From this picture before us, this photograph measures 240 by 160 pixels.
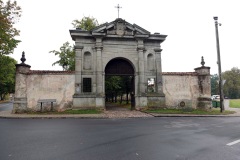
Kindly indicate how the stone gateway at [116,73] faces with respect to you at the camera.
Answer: facing the viewer

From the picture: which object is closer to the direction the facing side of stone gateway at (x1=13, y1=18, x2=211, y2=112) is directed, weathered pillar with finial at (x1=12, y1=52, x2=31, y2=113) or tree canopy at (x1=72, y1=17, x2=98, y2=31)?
the weathered pillar with finial

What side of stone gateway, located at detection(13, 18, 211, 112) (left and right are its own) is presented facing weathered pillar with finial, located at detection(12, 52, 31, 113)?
right

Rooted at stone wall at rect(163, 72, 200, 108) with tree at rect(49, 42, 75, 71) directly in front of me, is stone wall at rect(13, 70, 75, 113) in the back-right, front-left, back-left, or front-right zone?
front-left

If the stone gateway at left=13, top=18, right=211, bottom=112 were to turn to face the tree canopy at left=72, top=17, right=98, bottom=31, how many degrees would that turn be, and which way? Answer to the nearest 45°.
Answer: approximately 135° to its right

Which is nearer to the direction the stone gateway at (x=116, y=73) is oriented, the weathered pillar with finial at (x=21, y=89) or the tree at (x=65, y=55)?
the weathered pillar with finial

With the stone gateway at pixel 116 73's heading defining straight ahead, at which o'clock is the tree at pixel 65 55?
The tree is roughly at 5 o'clock from the stone gateway.
